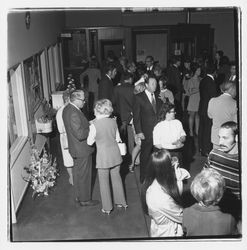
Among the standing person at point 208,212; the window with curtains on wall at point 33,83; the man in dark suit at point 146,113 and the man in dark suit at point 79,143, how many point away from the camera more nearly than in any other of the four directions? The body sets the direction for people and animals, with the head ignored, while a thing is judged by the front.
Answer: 1

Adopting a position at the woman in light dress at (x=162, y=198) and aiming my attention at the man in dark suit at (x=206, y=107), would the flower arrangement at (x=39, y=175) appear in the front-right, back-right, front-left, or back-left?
front-left

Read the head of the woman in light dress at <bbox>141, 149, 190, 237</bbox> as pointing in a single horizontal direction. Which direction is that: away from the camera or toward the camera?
away from the camera

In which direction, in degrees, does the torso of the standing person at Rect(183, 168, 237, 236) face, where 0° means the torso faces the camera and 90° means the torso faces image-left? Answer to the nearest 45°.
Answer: approximately 180°

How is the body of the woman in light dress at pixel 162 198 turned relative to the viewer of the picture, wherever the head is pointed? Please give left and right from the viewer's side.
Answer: facing away from the viewer and to the right of the viewer

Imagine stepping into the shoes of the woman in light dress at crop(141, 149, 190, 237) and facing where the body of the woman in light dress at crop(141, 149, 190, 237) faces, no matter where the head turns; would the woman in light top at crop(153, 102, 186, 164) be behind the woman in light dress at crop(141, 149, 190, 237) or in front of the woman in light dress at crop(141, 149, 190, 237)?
in front

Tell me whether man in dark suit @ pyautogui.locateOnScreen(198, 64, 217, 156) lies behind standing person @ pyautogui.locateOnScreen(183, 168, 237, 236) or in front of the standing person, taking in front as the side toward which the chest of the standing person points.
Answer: in front

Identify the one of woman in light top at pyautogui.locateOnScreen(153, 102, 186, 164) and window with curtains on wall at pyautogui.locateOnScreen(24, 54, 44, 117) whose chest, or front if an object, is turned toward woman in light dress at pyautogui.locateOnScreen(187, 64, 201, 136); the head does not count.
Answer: the window with curtains on wall

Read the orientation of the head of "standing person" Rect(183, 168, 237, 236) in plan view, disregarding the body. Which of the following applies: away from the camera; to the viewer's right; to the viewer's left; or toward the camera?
away from the camera

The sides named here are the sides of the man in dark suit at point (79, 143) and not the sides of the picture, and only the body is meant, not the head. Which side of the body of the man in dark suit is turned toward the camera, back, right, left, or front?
right

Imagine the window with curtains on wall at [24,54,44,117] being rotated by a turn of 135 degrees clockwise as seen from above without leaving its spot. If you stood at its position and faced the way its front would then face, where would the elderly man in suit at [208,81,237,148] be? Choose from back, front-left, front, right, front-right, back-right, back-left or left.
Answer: left

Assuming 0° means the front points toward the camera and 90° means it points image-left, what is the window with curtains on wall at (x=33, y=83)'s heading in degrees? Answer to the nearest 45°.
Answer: approximately 270°

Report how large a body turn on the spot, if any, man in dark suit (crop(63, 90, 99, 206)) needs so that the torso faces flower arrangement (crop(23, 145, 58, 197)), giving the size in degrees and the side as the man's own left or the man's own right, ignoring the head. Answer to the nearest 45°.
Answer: approximately 135° to the man's own left

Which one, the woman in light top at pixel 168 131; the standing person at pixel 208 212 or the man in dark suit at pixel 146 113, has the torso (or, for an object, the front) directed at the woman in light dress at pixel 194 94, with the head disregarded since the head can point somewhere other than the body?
the standing person
